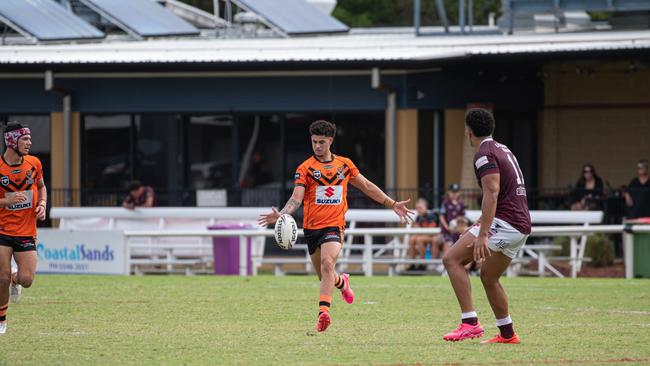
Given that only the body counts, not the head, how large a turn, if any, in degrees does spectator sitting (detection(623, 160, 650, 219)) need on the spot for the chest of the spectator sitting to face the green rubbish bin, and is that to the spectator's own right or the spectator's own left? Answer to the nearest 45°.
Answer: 0° — they already face it

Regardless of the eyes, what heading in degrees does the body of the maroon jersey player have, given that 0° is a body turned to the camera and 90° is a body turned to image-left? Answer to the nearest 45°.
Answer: approximately 135°

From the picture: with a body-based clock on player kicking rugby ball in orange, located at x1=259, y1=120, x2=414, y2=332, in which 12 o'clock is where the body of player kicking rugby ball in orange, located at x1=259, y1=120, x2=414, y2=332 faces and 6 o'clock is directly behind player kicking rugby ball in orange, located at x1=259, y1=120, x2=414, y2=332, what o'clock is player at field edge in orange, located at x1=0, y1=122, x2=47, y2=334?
player at field edge in orange, located at x1=0, y1=122, x2=47, y2=334 is roughly at 3 o'clock from player kicking rugby ball in orange, located at x1=259, y1=120, x2=414, y2=332.

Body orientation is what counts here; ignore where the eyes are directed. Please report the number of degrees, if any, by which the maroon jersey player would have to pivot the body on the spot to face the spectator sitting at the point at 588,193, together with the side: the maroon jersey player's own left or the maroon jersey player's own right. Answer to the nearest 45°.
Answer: approximately 45° to the maroon jersey player's own right

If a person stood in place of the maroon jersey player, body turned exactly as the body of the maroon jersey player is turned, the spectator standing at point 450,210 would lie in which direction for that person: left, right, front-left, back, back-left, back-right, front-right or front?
front-right

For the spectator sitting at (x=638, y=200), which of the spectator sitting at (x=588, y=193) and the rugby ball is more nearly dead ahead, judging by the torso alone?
the rugby ball

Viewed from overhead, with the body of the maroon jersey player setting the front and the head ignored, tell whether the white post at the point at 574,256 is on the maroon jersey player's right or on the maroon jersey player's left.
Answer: on the maroon jersey player's right

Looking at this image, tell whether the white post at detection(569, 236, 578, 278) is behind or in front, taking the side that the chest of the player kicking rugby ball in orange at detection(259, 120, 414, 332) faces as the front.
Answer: behind

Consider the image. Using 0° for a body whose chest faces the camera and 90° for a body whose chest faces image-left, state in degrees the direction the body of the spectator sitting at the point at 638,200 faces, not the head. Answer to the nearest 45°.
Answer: approximately 0°

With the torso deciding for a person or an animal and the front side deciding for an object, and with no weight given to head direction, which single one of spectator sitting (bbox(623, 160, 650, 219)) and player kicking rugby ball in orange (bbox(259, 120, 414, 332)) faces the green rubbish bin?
the spectator sitting

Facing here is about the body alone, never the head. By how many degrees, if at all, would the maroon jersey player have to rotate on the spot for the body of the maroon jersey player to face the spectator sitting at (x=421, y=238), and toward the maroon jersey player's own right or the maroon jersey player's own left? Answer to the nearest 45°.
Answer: approximately 45° to the maroon jersey player's own right

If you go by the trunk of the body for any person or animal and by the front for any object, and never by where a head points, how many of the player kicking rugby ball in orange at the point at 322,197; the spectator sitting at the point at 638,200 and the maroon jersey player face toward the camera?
2
